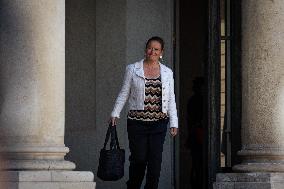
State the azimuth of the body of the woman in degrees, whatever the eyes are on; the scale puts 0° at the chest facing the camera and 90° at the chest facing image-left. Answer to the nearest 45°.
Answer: approximately 0°

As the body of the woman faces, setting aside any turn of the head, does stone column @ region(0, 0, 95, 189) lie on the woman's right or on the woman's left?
on the woman's right
